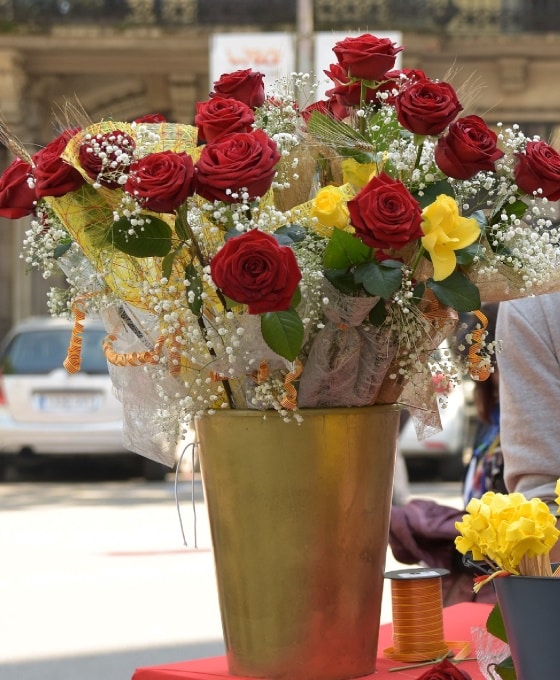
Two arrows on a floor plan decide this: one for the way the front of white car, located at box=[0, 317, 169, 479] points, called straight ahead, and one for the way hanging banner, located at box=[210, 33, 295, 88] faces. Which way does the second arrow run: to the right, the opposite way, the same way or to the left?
the opposite way

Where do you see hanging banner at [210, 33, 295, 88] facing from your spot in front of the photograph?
facing the viewer

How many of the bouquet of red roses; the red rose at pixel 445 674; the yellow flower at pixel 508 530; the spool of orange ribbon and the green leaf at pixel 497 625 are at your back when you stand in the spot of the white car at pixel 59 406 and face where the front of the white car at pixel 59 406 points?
5

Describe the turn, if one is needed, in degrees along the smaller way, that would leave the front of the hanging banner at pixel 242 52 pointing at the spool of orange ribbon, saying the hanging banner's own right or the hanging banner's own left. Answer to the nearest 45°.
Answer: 0° — it already faces it

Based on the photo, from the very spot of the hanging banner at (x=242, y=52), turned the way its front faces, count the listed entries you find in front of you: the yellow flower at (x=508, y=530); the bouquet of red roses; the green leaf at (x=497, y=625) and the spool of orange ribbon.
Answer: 4

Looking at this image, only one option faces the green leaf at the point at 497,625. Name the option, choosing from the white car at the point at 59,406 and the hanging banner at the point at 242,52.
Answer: the hanging banner

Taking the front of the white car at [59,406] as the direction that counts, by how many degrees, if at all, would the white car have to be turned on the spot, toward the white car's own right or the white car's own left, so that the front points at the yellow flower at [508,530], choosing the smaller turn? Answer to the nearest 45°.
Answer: approximately 180°

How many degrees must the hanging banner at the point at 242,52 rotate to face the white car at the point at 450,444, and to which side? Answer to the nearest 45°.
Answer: approximately 45° to its left

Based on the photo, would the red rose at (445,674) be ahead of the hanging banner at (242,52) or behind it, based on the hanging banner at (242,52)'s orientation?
ahead

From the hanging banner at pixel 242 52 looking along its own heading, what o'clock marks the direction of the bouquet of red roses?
The bouquet of red roses is roughly at 12 o'clock from the hanging banner.

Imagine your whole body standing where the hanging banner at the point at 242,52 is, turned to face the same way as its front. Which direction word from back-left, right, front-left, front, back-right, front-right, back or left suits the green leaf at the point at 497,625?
front

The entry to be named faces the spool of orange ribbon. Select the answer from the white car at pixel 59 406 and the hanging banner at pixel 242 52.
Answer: the hanging banner

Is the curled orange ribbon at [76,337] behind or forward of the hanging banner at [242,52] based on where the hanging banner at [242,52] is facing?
forward

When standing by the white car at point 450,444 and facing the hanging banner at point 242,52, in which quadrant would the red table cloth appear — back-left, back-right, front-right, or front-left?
back-left

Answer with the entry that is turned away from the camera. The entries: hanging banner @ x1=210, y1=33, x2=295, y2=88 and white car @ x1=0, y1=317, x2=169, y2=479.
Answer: the white car
